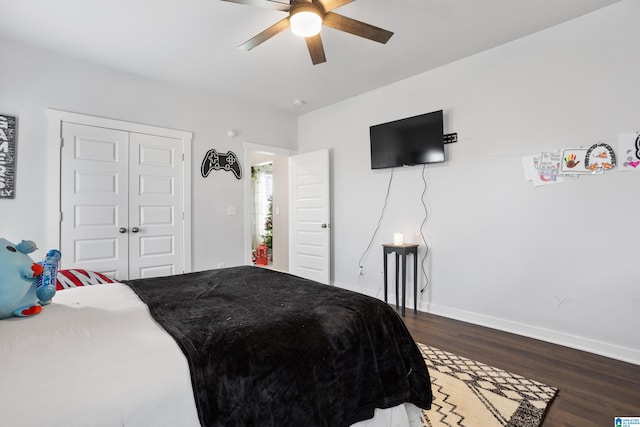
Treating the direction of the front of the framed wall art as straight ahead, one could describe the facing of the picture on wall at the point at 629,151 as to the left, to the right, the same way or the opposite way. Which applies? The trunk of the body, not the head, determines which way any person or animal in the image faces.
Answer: to the right

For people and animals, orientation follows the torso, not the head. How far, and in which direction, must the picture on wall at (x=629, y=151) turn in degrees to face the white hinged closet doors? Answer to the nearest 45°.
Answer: approximately 45° to its right

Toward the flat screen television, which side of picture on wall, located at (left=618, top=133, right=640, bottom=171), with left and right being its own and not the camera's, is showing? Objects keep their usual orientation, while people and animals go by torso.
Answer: right

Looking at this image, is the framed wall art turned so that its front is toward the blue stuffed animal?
yes

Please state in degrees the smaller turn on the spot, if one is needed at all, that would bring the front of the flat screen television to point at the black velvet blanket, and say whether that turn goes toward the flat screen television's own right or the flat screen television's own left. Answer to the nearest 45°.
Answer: approximately 45° to the flat screen television's own left

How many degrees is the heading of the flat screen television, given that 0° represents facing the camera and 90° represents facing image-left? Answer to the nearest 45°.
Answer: approximately 45°
